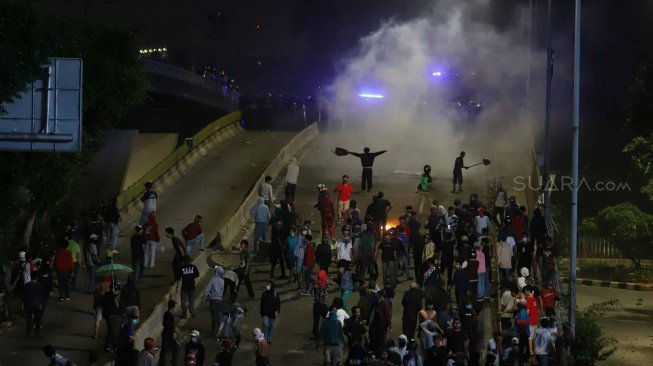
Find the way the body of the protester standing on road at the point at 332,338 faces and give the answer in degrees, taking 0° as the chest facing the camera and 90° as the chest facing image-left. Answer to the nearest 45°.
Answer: approximately 180°

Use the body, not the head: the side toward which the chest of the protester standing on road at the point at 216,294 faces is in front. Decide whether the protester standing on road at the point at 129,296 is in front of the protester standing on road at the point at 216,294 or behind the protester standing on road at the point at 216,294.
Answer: behind

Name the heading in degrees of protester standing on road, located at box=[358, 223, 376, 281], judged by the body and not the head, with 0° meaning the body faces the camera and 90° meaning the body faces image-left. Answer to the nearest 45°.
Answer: approximately 180°

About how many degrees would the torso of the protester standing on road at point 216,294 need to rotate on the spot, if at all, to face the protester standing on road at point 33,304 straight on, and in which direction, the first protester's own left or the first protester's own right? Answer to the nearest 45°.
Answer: approximately 135° to the first protester's own left

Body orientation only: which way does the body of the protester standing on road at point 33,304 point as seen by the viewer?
away from the camera

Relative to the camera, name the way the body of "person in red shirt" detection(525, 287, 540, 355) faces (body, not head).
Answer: to the viewer's left

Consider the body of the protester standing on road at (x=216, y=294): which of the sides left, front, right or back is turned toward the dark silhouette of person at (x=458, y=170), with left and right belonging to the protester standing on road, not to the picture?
front

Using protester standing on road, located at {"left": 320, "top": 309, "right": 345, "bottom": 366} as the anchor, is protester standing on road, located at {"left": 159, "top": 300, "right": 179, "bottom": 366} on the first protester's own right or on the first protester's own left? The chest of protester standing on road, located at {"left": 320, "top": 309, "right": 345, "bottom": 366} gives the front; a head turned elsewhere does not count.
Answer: on the first protester's own left

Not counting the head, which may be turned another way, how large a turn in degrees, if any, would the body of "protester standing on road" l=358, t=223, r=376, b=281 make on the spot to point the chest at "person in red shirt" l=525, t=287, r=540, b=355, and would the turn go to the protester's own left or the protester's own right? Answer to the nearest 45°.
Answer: approximately 135° to the protester's own right

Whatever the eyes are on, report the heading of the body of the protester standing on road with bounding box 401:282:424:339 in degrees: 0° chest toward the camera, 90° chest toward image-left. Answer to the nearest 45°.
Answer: approximately 180°
